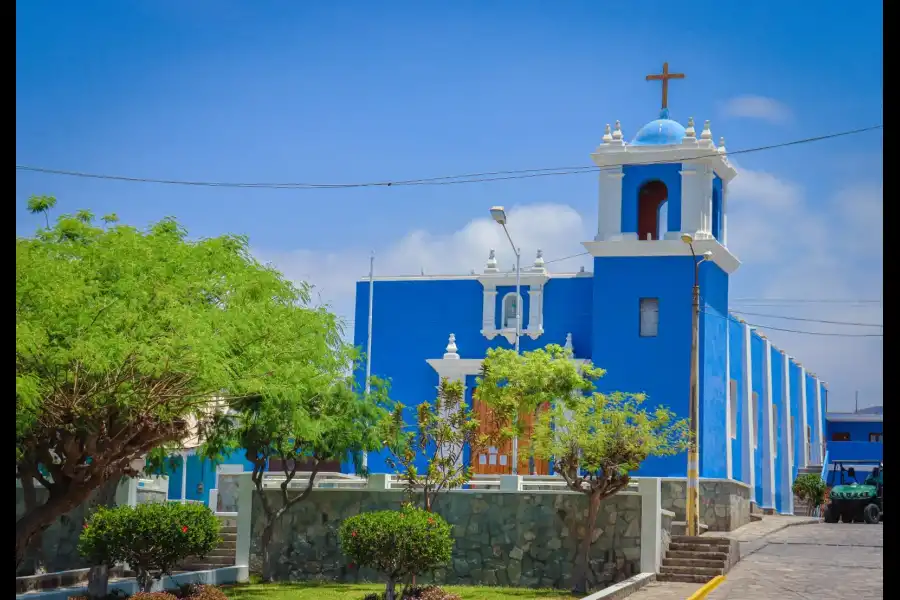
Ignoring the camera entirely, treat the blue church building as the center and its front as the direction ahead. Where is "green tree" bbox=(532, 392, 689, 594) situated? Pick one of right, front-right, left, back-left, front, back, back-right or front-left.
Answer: front

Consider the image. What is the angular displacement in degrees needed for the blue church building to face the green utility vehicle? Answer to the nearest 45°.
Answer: approximately 90° to its left

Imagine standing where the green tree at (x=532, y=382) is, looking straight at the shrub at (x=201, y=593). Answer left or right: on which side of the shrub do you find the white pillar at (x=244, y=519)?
right

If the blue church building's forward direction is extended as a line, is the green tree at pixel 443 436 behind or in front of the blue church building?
in front

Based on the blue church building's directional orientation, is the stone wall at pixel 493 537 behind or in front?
in front

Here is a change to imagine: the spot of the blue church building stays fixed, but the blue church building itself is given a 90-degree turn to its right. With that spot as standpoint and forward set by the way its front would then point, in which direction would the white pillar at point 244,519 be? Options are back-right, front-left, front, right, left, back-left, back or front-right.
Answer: front-left

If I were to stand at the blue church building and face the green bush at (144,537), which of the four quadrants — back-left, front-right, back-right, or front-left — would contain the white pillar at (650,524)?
front-left

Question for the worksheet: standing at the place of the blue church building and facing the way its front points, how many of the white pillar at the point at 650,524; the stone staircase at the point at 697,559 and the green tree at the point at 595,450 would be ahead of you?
3

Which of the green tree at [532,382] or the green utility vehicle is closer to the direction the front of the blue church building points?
the green tree

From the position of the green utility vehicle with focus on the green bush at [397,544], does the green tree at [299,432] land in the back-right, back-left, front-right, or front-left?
front-right

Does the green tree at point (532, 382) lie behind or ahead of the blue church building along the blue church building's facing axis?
ahead

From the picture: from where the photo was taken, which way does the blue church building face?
toward the camera

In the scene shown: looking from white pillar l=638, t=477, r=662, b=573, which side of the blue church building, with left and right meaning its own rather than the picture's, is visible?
front
